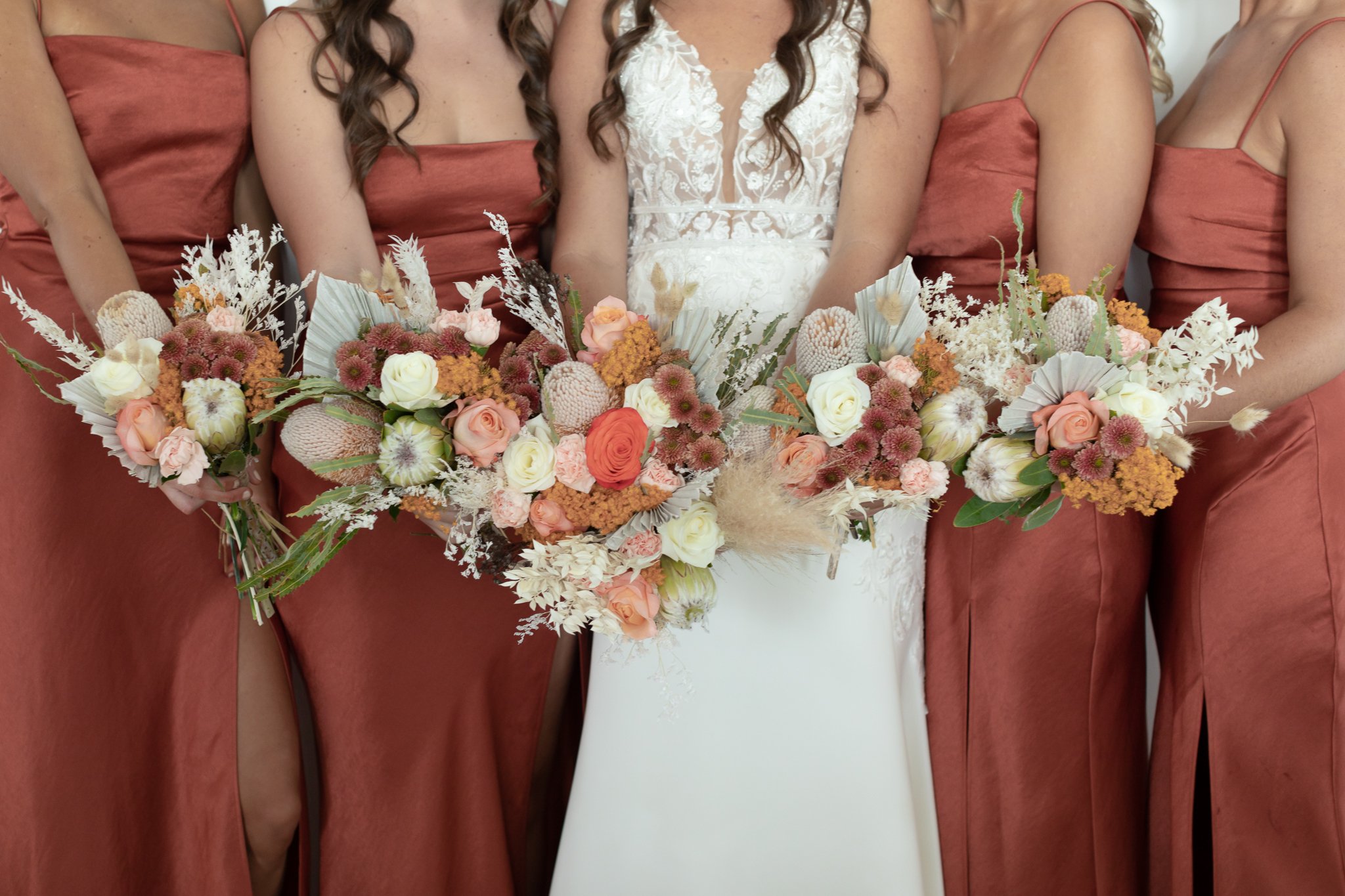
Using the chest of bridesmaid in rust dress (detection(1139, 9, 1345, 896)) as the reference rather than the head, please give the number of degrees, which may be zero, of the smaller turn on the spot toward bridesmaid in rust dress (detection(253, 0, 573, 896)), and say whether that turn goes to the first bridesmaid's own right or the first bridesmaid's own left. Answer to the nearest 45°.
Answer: approximately 45° to the first bridesmaid's own right

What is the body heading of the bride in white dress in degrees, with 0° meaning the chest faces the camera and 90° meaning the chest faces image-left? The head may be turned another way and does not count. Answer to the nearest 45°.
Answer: approximately 0°
